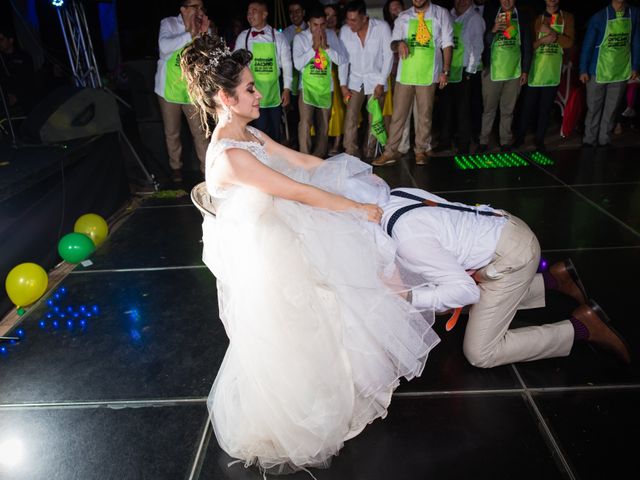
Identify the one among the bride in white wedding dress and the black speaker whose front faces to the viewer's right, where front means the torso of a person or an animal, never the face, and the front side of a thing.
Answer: the bride in white wedding dress

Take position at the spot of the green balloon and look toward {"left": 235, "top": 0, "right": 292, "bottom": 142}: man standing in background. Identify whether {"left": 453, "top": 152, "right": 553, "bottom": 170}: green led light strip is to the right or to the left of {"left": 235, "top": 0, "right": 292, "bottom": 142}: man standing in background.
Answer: right

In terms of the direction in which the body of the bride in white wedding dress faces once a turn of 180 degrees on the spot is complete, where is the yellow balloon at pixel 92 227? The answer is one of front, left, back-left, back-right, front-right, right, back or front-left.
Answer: front-right

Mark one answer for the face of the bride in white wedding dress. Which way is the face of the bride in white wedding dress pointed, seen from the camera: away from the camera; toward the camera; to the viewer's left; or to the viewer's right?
to the viewer's right

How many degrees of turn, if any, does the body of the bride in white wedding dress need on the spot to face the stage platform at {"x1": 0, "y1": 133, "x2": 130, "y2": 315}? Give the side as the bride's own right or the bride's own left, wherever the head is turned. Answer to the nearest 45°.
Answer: approximately 135° to the bride's own left

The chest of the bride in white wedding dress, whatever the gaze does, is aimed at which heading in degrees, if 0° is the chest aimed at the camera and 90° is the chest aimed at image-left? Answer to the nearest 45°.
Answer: approximately 270°

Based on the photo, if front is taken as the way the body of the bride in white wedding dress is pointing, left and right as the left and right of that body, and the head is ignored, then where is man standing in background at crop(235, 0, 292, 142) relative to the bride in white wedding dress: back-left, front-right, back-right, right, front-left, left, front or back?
left

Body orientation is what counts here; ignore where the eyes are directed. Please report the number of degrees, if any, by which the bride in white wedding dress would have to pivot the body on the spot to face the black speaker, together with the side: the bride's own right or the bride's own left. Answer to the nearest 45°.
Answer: approximately 135° to the bride's own left
